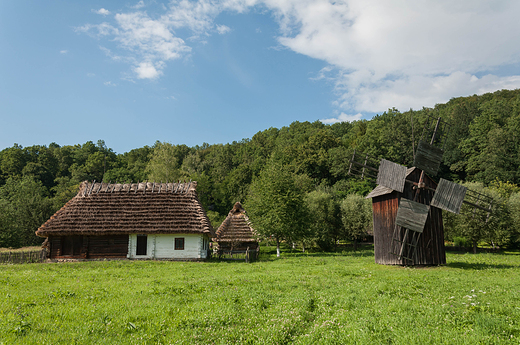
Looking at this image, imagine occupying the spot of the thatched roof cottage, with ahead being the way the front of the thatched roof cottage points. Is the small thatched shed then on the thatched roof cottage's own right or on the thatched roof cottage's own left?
on the thatched roof cottage's own left

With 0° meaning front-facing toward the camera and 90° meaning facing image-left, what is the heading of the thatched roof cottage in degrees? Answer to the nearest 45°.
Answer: approximately 0°

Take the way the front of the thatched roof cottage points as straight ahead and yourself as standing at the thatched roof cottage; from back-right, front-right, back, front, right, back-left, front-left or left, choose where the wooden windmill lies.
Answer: front-left

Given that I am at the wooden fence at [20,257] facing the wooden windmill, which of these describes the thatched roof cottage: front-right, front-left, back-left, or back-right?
front-left

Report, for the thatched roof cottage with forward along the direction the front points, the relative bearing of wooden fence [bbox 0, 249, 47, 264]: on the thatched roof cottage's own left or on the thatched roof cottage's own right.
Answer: on the thatched roof cottage's own right

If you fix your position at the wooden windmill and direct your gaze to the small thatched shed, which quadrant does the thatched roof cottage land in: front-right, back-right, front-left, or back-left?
front-left
